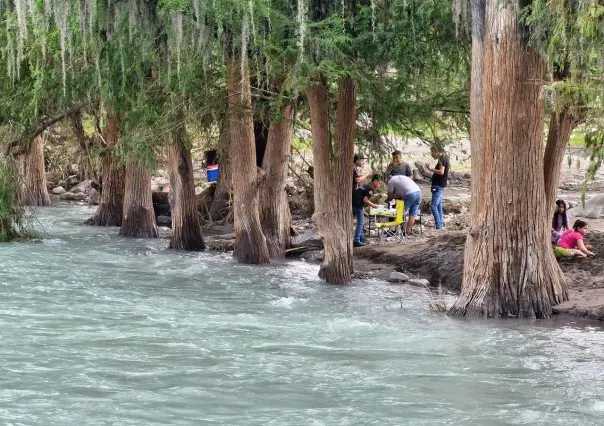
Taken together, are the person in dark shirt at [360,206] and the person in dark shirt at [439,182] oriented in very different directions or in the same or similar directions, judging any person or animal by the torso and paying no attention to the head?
very different directions

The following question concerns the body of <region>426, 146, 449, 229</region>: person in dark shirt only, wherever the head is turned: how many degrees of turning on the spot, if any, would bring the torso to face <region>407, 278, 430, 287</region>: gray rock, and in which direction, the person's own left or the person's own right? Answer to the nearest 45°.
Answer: approximately 90° to the person's own left

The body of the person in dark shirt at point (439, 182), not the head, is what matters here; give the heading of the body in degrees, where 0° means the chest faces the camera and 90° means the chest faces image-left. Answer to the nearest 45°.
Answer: approximately 90°

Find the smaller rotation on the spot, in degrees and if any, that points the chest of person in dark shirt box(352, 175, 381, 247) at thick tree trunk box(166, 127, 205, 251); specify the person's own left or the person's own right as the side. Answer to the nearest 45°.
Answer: approximately 180°

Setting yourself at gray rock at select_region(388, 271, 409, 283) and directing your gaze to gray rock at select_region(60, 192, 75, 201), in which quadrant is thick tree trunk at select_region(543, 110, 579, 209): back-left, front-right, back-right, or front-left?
back-right

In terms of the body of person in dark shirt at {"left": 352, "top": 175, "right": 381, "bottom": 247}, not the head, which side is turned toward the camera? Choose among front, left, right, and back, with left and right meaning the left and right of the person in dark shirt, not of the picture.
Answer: right
